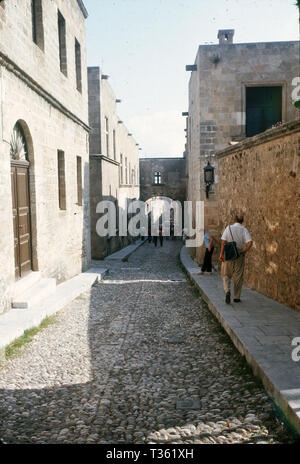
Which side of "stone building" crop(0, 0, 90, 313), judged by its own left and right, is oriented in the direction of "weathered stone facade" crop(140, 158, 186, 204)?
left

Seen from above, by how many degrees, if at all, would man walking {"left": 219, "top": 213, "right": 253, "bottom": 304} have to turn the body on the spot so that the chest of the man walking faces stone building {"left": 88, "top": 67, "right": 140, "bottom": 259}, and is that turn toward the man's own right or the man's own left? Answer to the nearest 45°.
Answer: approximately 45° to the man's own left

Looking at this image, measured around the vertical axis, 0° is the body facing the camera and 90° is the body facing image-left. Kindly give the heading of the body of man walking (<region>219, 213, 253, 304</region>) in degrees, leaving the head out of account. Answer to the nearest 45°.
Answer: approximately 180°

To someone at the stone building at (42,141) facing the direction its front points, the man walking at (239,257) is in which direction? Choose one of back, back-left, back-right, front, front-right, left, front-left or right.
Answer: front-right

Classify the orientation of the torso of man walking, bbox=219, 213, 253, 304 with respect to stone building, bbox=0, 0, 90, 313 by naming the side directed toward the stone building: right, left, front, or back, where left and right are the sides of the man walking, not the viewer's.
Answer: left

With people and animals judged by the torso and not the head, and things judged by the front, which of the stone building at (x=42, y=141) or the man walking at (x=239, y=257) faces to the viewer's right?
the stone building

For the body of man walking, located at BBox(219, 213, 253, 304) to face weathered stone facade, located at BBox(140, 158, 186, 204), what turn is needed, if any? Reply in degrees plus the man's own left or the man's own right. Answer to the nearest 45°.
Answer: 0° — they already face it

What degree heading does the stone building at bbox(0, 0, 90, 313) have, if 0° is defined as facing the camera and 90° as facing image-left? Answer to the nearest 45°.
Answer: approximately 270°

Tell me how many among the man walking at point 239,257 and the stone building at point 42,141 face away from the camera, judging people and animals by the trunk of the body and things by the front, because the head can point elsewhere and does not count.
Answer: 1

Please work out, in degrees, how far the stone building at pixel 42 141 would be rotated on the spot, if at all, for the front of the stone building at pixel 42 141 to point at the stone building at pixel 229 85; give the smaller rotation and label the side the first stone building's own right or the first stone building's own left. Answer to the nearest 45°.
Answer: approximately 45° to the first stone building's own left

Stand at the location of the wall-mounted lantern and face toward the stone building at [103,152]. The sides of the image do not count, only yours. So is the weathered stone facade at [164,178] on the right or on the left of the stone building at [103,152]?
right
